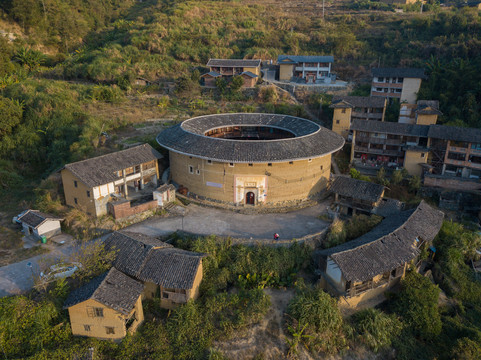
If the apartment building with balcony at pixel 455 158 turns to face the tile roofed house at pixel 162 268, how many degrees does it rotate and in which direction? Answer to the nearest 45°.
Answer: approximately 45° to its right

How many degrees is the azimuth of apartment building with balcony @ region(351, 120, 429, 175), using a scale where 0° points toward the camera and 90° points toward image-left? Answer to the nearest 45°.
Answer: approximately 0°

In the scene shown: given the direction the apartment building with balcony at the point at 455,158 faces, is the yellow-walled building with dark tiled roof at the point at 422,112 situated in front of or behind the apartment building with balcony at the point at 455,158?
behind

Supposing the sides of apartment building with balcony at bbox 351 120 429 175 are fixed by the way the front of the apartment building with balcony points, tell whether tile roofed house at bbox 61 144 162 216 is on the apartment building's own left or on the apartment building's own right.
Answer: on the apartment building's own right

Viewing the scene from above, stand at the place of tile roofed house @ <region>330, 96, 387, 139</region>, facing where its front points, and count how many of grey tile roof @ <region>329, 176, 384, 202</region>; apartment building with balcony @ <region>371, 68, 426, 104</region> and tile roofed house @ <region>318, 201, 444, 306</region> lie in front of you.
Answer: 2

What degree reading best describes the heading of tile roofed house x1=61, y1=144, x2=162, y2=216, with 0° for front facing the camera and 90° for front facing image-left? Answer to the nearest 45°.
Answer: approximately 315°

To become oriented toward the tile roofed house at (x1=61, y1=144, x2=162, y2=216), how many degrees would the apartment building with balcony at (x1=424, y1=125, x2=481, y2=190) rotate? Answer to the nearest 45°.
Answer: approximately 45° to its right

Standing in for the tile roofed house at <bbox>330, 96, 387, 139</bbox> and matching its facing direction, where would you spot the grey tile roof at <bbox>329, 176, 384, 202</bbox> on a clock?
The grey tile roof is roughly at 12 o'clock from the tile roofed house.

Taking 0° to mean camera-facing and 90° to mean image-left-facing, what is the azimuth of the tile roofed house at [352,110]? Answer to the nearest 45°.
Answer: approximately 0°
